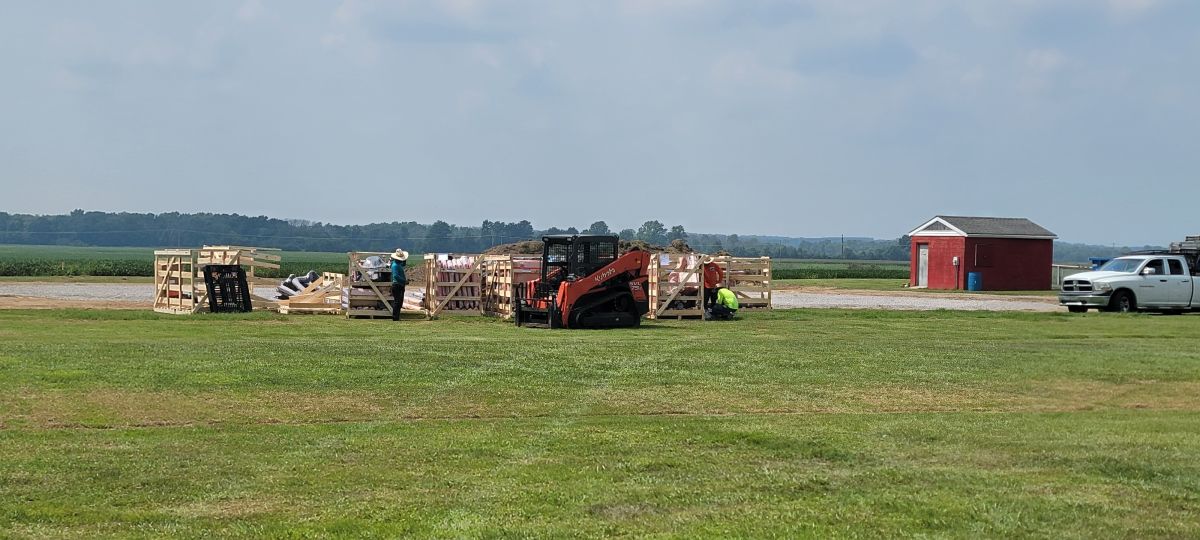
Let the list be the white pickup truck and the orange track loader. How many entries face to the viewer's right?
0

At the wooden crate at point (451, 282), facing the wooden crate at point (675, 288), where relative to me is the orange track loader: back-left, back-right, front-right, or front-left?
front-right

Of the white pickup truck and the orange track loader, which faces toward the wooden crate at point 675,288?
the white pickup truck

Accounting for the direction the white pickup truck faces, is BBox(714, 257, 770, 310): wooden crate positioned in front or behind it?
in front

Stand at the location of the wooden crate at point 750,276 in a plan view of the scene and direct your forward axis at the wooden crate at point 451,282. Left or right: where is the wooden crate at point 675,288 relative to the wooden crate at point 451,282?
left

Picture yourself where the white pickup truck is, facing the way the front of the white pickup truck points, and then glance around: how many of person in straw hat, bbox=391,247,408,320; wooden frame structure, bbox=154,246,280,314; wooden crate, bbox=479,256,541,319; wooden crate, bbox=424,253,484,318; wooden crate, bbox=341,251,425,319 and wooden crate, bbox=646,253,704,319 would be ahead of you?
6

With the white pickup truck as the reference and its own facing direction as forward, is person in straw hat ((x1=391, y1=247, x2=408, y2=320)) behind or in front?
in front

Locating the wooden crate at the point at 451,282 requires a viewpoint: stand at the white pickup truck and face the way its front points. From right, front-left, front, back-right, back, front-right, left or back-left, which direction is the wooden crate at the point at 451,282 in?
front

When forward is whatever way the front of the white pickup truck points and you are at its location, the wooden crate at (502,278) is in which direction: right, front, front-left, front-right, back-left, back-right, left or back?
front

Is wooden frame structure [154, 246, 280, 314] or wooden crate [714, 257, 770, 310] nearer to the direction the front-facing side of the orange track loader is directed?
the wooden frame structure

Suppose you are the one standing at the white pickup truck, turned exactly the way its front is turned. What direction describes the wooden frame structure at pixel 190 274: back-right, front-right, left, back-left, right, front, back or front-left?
front

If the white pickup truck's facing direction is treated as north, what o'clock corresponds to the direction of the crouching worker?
The crouching worker is roughly at 12 o'clock from the white pickup truck.

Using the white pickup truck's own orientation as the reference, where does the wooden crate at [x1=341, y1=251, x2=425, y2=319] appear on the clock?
The wooden crate is roughly at 12 o'clock from the white pickup truck.

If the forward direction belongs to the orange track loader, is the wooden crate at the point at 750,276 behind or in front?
behind

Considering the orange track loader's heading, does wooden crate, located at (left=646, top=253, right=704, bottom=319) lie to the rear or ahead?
to the rear

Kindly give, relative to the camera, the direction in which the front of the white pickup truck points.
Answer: facing the viewer and to the left of the viewer

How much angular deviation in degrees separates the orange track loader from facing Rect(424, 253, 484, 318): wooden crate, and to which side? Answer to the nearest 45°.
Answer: approximately 90° to its right

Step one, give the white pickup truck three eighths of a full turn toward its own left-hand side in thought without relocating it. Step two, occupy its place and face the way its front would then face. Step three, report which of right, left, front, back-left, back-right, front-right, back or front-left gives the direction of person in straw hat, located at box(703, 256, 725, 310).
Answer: back-right
